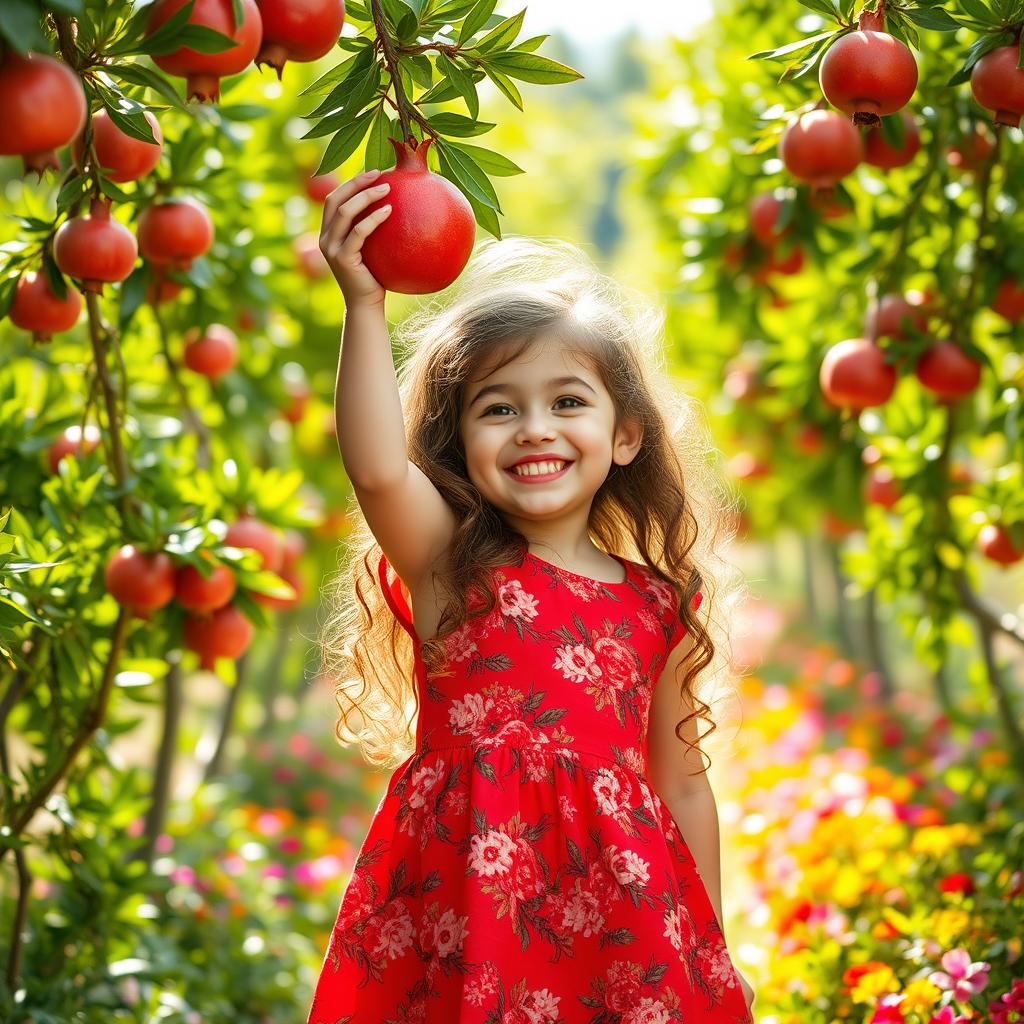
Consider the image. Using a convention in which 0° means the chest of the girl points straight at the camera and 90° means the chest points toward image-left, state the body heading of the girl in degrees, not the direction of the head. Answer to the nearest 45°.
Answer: approximately 0°

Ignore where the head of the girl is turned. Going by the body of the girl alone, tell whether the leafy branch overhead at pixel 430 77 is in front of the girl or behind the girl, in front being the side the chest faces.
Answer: in front

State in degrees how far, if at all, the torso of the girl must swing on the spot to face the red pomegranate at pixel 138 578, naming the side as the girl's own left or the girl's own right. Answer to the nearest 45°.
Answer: approximately 135° to the girl's own right
